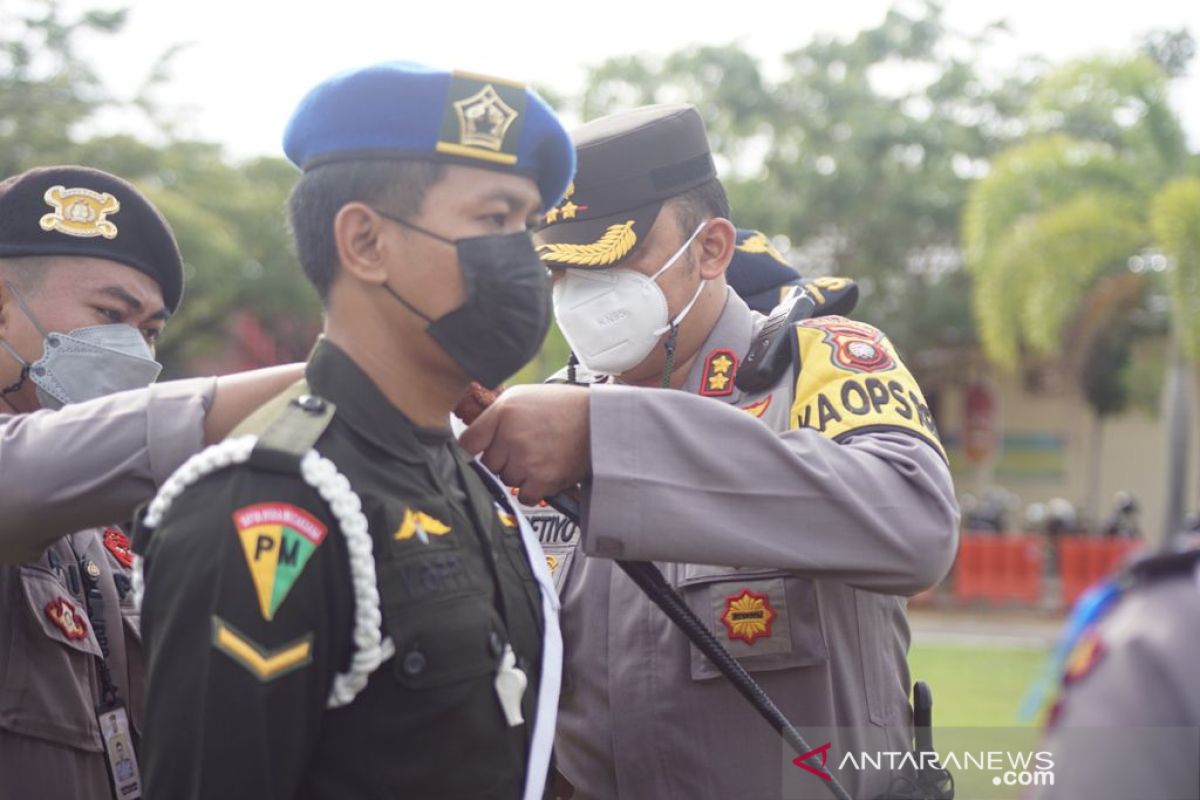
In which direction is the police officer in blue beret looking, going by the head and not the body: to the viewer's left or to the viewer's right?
to the viewer's right

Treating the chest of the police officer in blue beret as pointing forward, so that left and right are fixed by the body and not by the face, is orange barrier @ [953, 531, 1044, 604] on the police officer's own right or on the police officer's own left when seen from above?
on the police officer's own left

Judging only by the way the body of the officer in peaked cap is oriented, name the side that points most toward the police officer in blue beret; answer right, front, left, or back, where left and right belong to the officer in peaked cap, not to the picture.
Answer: front

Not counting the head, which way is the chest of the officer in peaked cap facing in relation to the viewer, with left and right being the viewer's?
facing the viewer and to the left of the viewer

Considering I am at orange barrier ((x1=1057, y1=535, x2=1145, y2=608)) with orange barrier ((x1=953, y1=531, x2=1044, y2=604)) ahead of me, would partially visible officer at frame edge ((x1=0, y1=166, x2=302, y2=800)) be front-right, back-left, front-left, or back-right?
front-left

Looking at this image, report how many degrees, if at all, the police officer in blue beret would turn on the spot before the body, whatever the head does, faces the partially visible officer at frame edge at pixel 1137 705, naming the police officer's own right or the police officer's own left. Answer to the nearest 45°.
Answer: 0° — they already face them

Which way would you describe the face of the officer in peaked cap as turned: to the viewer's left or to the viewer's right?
to the viewer's left

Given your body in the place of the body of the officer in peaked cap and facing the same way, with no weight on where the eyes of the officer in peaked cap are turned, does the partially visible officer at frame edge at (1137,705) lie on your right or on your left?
on your left

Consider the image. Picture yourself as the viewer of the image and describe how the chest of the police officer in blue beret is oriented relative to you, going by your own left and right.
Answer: facing the viewer and to the right of the viewer

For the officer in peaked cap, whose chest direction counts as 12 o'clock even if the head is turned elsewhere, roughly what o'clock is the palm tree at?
The palm tree is roughly at 5 o'clock from the officer in peaked cap.

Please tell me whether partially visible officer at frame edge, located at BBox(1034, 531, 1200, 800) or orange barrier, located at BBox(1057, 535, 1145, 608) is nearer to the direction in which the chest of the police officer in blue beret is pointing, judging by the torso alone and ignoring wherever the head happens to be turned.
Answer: the partially visible officer at frame edge

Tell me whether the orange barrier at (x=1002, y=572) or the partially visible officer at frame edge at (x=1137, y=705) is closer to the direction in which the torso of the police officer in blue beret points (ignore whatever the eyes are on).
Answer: the partially visible officer at frame edge

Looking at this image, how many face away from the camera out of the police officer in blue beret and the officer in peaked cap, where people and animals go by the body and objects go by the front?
0

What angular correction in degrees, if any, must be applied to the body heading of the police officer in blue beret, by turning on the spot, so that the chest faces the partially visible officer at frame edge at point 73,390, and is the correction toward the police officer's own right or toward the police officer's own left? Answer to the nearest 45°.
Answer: approximately 180°

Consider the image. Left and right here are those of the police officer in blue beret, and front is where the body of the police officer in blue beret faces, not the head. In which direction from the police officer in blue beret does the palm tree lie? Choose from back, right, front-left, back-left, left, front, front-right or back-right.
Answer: left

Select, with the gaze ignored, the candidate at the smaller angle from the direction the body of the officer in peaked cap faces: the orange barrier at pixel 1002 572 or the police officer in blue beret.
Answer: the police officer in blue beret

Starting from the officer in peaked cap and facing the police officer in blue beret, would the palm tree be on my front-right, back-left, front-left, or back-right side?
back-right
